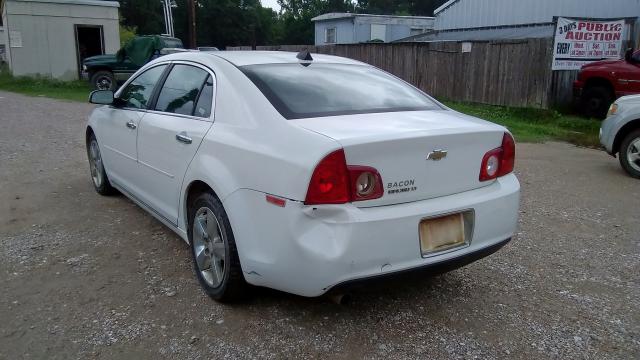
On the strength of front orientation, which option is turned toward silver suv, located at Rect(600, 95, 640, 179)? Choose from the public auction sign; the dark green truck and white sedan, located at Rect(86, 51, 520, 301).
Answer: the public auction sign

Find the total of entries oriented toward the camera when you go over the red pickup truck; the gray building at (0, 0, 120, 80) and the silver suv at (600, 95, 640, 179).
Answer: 1

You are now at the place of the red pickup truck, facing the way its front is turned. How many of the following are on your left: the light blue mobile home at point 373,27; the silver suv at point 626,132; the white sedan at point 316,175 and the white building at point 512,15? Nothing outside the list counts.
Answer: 2

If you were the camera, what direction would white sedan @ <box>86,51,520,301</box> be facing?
facing away from the viewer and to the left of the viewer

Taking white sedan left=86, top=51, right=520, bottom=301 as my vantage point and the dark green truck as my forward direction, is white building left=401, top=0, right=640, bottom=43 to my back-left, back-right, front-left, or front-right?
front-right

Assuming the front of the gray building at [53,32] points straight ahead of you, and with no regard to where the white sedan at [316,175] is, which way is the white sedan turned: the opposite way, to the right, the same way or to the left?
the opposite way

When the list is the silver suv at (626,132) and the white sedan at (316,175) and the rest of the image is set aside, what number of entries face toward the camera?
0

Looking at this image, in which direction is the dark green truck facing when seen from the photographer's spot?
facing to the left of the viewer

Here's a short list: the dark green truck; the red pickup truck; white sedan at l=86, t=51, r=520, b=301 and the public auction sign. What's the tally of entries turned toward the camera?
1

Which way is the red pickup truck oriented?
to the viewer's left

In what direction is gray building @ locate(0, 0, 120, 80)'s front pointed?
toward the camera

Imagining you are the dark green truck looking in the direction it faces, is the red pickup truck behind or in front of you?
behind

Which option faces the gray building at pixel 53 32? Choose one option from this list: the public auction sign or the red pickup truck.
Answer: the red pickup truck

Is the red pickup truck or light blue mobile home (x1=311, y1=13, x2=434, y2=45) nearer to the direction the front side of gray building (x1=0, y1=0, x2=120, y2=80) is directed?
the red pickup truck

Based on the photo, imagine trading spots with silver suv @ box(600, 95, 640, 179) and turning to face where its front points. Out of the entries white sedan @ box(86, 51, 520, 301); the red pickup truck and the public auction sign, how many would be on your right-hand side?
2

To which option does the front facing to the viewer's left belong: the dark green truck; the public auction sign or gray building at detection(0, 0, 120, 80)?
the dark green truck

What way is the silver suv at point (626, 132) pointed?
to the viewer's left
